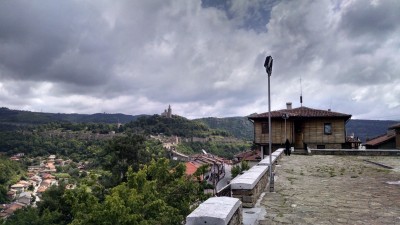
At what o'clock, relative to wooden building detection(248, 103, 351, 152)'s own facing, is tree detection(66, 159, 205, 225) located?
The tree is roughly at 1 o'clock from the wooden building.

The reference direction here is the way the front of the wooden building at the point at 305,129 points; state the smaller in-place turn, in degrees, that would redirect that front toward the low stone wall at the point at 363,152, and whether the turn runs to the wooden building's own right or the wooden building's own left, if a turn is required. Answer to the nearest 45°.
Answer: approximately 45° to the wooden building's own left

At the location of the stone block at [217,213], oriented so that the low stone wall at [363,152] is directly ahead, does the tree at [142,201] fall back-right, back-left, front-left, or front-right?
front-left

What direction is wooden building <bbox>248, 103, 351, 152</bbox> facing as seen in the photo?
toward the camera

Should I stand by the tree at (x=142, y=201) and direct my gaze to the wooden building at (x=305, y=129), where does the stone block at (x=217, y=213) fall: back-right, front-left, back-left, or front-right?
back-right

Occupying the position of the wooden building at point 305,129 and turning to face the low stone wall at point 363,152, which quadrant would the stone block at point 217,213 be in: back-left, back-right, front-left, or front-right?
front-right

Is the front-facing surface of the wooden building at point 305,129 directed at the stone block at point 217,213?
yes

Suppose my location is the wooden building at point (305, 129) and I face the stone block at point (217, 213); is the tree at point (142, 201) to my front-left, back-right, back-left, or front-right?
front-right

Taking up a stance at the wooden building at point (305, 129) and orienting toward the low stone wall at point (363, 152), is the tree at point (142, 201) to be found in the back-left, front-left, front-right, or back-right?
front-right
